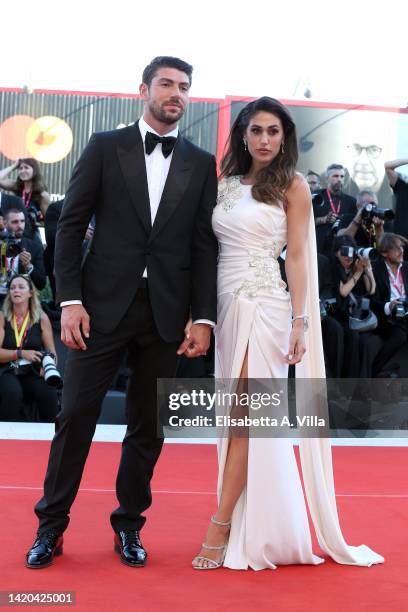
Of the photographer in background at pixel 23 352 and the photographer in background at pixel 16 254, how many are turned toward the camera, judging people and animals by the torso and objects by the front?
2

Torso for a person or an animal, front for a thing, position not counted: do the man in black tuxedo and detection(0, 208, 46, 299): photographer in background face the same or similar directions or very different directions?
same or similar directions

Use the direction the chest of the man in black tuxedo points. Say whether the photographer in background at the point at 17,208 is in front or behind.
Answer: behind

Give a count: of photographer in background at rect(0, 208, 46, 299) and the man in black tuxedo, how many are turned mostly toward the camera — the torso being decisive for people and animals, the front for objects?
2

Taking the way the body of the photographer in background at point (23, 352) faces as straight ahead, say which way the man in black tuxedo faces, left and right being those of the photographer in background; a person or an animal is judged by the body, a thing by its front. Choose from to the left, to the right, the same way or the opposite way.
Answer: the same way

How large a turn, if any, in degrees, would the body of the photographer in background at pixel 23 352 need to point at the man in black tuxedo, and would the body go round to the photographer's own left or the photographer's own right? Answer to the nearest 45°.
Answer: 0° — they already face them

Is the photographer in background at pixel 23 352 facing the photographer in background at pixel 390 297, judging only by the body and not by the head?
no

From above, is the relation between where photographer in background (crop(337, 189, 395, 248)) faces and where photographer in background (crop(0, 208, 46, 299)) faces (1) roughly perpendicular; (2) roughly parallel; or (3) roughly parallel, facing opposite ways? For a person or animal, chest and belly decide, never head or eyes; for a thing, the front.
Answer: roughly parallel

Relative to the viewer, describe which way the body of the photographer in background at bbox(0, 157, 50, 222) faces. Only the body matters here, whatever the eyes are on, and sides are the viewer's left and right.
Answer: facing the viewer and to the left of the viewer

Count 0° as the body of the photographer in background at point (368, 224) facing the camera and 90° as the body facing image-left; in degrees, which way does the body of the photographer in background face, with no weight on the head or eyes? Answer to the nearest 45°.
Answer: approximately 315°

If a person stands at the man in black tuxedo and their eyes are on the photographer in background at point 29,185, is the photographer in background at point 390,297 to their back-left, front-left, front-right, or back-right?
front-right

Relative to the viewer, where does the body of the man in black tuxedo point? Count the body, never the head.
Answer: toward the camera

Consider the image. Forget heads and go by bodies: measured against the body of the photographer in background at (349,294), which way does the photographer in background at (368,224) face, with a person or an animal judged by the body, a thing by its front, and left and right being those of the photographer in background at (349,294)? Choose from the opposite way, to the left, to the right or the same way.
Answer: the same way

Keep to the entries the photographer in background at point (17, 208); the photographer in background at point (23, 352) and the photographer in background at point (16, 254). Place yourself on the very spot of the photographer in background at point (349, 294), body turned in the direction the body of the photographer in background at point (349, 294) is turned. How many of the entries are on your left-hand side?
0

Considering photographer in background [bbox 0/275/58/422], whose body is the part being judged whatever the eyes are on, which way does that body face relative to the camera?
toward the camera
